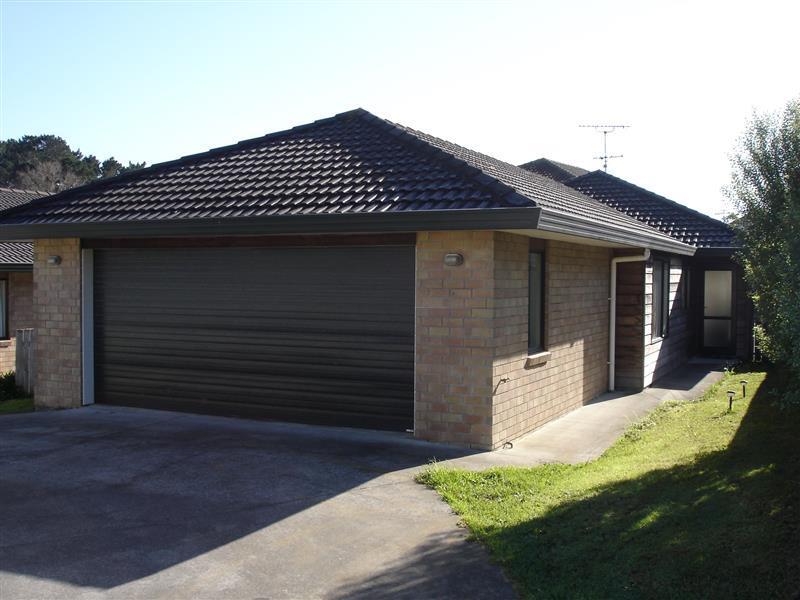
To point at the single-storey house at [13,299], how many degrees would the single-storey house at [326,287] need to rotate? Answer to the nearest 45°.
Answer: approximately 90° to its right

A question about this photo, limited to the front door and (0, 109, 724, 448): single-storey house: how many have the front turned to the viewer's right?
0

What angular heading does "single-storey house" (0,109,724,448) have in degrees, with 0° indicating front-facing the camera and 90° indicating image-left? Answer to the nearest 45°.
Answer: approximately 45°

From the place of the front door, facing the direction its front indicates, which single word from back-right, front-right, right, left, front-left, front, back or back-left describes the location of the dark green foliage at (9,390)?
front-right

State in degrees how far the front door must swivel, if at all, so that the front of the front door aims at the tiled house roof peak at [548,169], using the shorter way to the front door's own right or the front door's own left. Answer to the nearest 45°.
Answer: approximately 135° to the front door's own right

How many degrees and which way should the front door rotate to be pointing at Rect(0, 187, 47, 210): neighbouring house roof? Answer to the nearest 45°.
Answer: approximately 90° to its right

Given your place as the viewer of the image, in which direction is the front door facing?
facing the viewer
